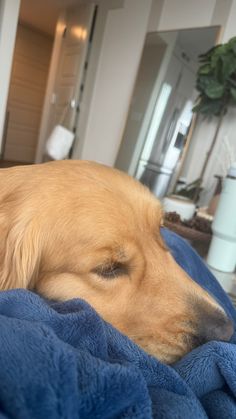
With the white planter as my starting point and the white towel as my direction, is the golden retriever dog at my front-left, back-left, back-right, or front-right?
back-left

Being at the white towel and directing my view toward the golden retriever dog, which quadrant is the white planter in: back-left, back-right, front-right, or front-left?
front-left

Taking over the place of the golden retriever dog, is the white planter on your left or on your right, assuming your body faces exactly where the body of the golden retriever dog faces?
on your left

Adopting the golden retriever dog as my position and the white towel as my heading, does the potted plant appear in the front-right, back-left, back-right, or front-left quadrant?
front-right

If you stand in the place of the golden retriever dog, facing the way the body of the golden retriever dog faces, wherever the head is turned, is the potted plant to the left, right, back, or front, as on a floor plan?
left

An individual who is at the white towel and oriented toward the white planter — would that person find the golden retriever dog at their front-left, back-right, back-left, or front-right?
front-right

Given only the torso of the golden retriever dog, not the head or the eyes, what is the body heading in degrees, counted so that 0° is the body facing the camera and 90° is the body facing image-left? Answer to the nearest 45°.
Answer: approximately 270°

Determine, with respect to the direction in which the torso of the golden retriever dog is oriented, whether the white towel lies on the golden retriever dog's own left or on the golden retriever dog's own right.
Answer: on the golden retriever dog's own left
